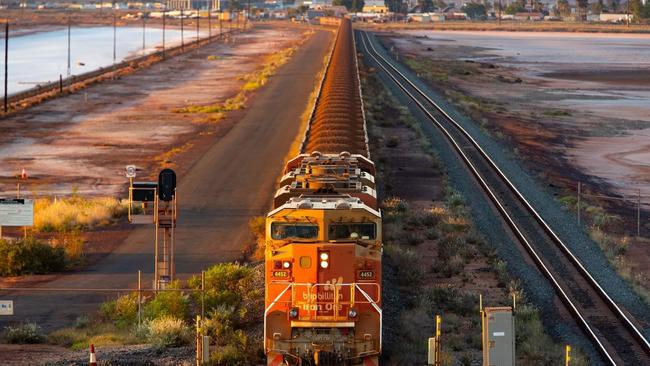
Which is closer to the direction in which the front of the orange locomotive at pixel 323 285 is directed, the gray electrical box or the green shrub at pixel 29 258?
the gray electrical box

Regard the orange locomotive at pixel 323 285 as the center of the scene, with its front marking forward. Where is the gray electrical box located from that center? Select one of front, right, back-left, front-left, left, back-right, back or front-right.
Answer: front-left

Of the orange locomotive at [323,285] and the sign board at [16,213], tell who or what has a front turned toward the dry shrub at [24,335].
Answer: the sign board

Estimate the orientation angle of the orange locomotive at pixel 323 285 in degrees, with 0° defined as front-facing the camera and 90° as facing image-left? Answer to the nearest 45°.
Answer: approximately 0°

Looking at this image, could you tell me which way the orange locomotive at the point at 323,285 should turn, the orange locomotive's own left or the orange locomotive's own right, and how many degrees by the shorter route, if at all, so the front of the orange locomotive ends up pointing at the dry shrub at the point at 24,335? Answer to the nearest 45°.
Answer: approximately 135° to the orange locomotive's own right

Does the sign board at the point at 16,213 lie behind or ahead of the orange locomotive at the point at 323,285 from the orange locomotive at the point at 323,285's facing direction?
behind

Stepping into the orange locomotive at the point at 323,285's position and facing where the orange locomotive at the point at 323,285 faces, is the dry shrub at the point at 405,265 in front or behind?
behind

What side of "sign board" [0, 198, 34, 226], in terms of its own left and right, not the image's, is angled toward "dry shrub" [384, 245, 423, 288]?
left

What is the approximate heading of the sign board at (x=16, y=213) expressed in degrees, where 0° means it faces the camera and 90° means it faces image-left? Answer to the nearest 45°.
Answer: approximately 0°

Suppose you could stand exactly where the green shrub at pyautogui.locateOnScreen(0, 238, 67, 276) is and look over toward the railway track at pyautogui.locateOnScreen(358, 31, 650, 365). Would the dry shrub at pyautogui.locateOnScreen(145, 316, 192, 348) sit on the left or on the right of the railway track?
right
